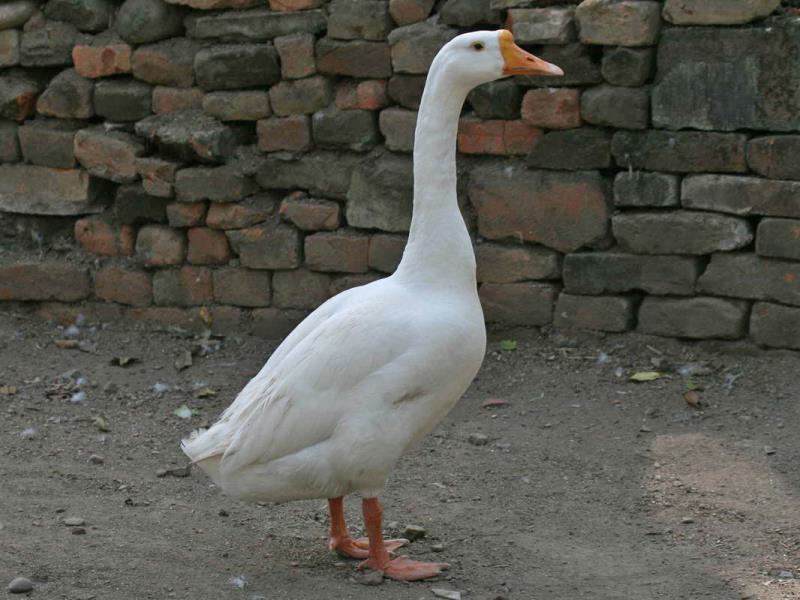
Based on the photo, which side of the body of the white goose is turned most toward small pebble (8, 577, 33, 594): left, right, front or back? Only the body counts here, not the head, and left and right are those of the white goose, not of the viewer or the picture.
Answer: back

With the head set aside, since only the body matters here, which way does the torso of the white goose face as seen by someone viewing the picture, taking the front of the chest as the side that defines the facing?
to the viewer's right

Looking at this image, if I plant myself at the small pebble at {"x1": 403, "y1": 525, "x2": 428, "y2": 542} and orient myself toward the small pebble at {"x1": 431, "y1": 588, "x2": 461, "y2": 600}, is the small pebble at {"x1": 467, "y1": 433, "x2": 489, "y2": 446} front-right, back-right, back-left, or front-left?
back-left

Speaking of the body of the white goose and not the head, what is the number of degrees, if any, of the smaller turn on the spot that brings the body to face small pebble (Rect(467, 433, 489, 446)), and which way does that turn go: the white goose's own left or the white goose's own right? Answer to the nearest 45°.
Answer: approximately 90° to the white goose's own left
